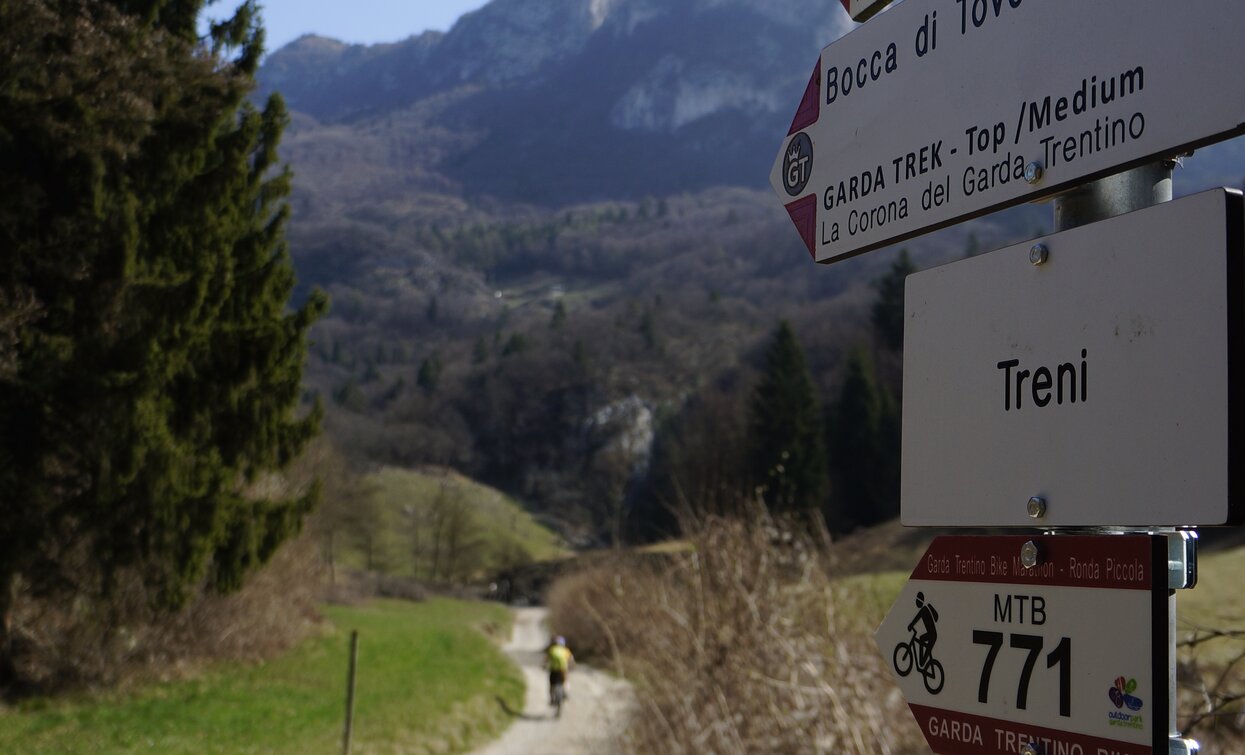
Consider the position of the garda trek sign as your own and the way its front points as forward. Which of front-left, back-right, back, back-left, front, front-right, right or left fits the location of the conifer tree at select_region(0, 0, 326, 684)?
right

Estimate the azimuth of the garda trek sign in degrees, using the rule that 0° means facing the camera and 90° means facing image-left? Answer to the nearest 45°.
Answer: approximately 45°

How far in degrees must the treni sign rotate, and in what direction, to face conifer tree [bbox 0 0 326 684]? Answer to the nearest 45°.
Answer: approximately 90° to its right

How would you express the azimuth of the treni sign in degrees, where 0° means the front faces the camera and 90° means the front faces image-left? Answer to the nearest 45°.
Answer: approximately 45°
